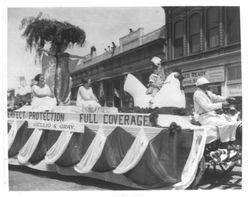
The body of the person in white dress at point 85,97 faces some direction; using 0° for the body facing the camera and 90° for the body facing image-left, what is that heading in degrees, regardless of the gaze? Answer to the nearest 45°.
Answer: approximately 315°

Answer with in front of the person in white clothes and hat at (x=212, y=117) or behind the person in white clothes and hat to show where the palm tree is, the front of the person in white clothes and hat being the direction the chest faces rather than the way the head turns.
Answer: behind

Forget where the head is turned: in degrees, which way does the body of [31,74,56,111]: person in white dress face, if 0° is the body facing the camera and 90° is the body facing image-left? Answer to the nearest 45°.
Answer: approximately 315°
